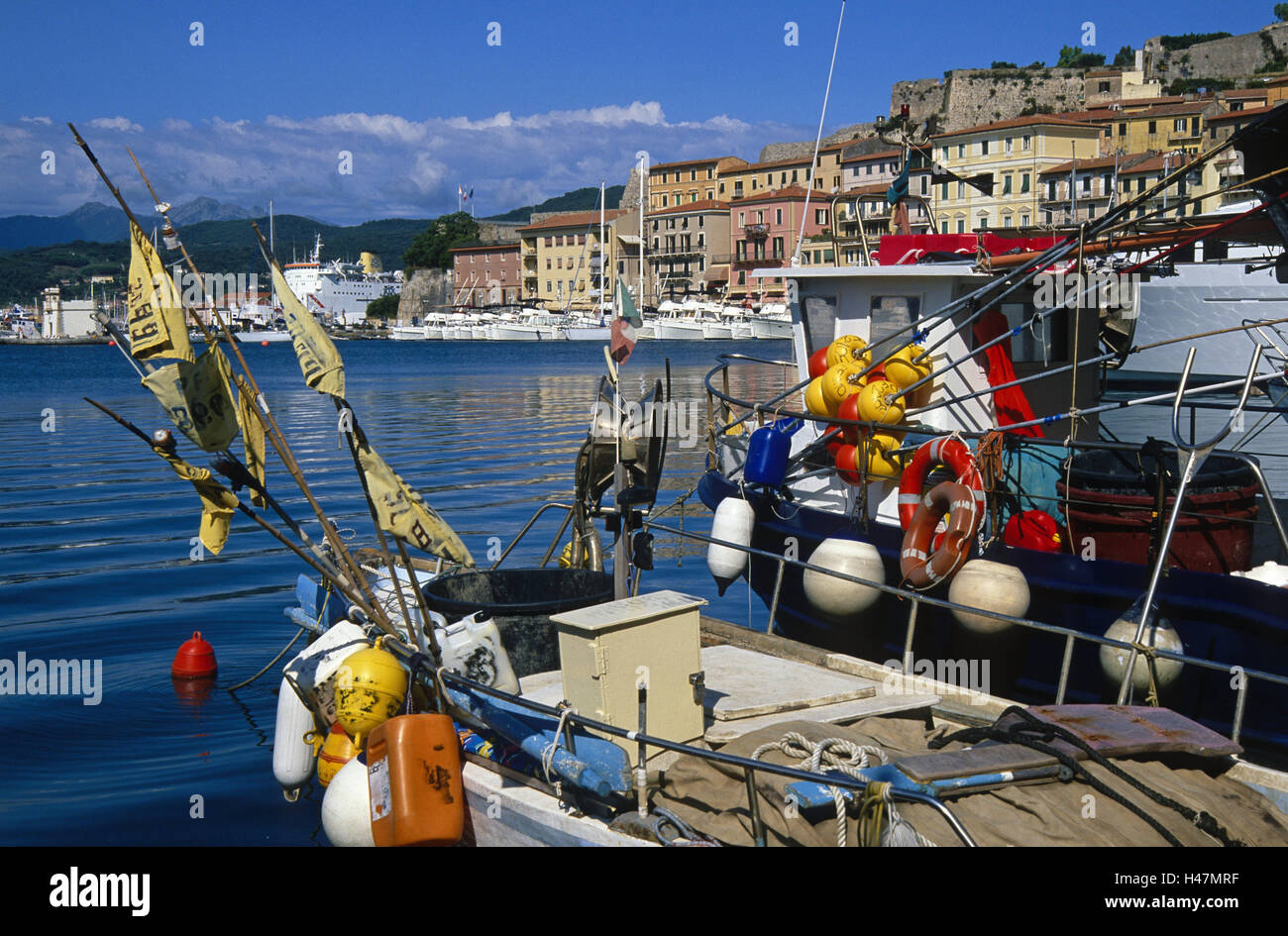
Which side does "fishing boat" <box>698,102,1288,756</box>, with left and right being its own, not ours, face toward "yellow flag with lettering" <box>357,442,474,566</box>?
left

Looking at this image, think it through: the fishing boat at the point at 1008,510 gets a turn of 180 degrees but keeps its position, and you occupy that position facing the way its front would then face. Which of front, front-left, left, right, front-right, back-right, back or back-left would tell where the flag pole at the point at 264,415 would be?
right

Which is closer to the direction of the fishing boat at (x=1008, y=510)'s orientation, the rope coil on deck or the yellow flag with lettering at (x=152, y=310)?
the yellow flag with lettering

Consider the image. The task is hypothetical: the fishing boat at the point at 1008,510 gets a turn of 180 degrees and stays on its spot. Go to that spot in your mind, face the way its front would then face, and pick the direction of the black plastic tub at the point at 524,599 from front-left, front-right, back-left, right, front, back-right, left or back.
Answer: right

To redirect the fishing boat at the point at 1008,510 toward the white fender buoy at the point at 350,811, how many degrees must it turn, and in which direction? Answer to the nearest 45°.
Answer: approximately 90° to its left

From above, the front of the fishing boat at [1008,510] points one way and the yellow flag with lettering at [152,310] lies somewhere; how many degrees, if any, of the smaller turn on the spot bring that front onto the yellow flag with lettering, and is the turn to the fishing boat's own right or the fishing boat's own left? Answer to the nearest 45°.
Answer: approximately 90° to the fishing boat's own left

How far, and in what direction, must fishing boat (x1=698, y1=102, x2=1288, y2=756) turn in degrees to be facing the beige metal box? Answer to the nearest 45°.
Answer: approximately 90° to its left

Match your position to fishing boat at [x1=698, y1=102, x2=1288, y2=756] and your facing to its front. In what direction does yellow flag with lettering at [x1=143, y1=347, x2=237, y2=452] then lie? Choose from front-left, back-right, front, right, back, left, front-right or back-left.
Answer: left

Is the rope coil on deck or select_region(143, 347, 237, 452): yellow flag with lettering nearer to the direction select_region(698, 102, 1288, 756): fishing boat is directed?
the yellow flag with lettering

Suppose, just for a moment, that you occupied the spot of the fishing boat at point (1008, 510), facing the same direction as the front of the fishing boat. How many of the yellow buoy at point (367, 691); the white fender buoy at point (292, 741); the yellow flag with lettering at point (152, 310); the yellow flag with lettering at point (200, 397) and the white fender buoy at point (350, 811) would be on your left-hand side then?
5

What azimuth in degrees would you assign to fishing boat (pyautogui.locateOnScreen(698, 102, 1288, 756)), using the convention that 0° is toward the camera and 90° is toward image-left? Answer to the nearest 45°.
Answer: approximately 135°
